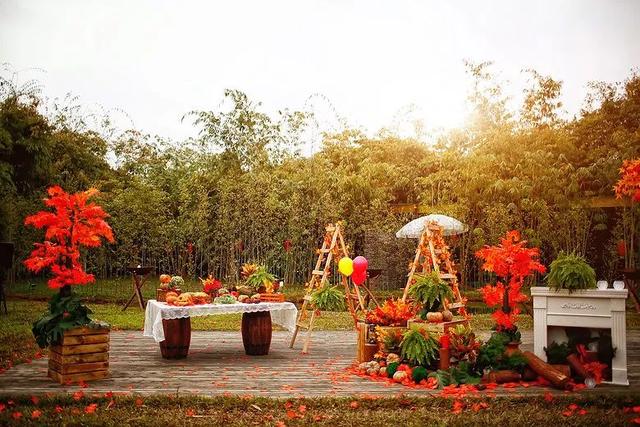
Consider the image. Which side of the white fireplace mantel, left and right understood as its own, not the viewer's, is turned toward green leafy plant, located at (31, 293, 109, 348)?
right

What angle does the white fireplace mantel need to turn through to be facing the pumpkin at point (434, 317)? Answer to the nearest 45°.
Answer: approximately 90° to its right

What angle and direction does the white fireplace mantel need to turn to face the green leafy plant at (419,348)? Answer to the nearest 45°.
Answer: approximately 90° to its right

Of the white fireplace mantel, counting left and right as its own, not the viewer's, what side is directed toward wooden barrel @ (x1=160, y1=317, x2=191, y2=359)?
right

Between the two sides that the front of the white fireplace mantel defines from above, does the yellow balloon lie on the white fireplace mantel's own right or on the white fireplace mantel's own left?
on the white fireplace mantel's own right

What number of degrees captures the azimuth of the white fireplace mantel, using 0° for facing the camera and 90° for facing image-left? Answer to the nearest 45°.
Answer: approximately 0°

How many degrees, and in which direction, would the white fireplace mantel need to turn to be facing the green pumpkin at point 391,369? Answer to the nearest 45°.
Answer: approximately 90° to its right

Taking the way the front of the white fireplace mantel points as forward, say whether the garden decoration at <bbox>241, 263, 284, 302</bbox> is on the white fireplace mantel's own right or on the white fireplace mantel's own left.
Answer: on the white fireplace mantel's own right

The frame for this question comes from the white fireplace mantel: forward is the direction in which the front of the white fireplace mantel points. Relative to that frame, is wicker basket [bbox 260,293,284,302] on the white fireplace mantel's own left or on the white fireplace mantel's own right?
on the white fireplace mantel's own right
